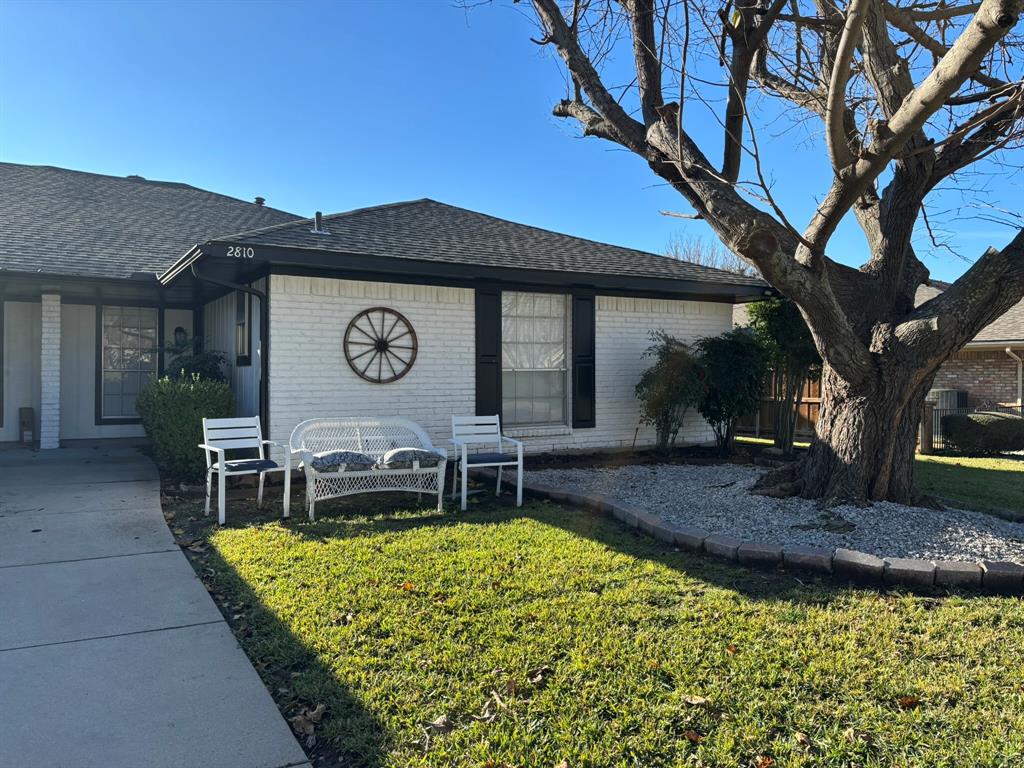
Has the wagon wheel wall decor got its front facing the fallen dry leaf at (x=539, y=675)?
yes

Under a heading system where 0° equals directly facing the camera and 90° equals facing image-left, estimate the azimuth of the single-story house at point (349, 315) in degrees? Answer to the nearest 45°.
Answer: approximately 0°

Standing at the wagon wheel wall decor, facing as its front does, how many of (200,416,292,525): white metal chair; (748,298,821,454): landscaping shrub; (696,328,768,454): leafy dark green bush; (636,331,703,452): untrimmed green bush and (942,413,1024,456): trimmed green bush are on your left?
4

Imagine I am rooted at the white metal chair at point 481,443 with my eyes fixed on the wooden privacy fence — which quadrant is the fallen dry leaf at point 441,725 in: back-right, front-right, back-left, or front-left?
back-right

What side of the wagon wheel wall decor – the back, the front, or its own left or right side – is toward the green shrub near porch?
right

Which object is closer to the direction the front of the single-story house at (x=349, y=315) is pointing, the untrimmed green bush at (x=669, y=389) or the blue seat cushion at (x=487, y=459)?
the blue seat cushion

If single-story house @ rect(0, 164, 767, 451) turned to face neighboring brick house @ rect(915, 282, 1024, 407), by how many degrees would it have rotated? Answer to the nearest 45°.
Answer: approximately 90° to its left
